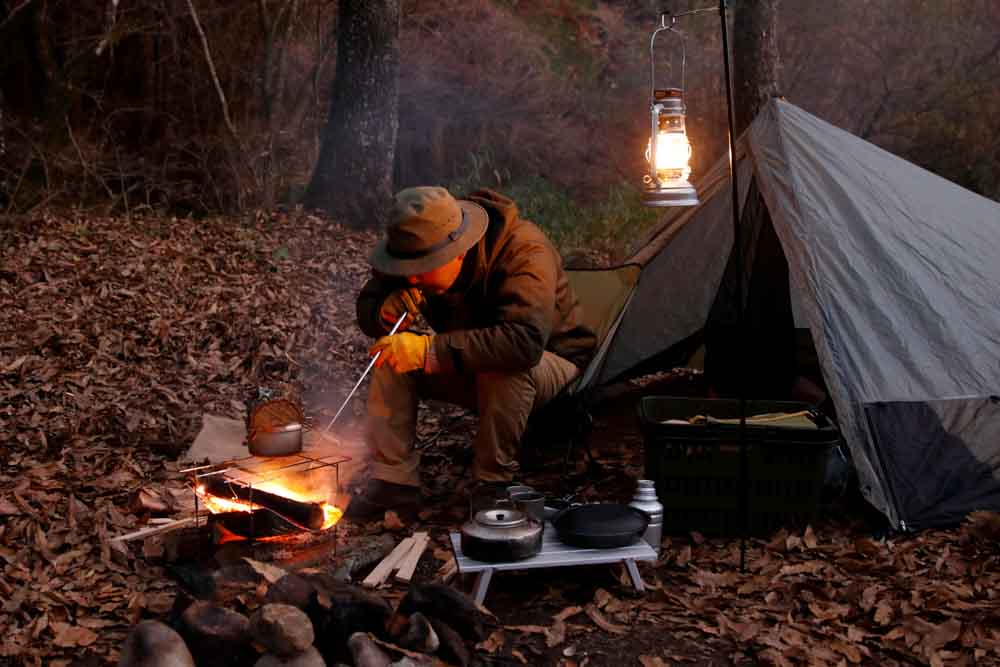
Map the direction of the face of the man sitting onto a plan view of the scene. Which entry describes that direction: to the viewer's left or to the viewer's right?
to the viewer's left

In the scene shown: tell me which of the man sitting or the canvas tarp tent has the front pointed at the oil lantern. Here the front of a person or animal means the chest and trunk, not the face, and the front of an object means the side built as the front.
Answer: the canvas tarp tent

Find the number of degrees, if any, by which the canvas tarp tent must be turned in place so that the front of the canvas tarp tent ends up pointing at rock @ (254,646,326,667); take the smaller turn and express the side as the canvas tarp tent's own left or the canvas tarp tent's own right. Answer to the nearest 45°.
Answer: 0° — it already faces it

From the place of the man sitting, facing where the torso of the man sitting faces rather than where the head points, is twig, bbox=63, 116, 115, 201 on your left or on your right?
on your right

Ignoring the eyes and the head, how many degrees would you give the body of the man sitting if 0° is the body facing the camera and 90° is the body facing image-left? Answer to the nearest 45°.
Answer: approximately 45°

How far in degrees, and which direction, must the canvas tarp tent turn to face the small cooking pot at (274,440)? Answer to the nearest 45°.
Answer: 0° — it already faces it

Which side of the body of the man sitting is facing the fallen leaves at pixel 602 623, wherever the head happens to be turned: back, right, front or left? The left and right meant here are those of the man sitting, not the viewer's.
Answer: left

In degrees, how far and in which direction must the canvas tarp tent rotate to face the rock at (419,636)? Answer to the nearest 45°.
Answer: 0° — it already faces it

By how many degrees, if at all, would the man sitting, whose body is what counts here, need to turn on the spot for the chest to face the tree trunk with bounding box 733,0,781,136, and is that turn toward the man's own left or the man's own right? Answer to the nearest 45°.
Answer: approximately 180°

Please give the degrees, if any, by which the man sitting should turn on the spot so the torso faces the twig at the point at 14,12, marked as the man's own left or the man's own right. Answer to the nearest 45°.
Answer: approximately 90° to the man's own right
